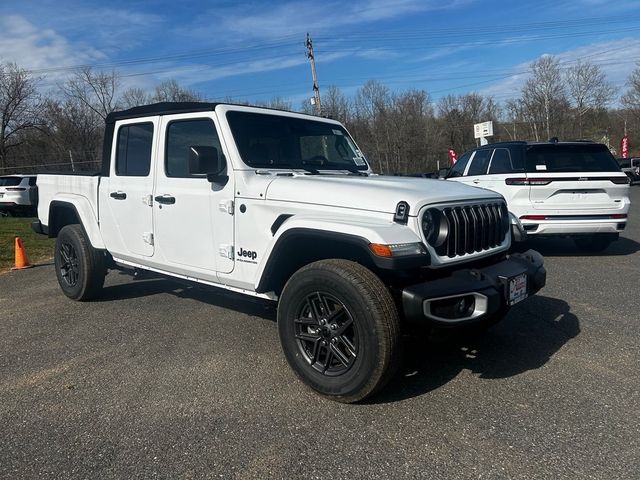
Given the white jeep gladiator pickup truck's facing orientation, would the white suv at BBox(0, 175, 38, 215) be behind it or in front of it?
behind

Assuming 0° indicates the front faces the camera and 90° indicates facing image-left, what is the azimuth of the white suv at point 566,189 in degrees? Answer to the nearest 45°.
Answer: approximately 135°

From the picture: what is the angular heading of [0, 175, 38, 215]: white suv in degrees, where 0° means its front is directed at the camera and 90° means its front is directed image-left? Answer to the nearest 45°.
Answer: approximately 225°

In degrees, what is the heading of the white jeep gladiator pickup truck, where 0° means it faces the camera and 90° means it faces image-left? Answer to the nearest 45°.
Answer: approximately 315°

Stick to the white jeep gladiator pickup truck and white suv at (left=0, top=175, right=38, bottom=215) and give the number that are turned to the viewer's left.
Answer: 0

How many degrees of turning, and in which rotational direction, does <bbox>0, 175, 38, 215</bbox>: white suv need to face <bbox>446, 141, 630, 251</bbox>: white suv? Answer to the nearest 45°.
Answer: approximately 135° to its right

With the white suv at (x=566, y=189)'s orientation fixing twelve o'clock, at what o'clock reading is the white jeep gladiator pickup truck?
The white jeep gladiator pickup truck is roughly at 8 o'clock from the white suv.

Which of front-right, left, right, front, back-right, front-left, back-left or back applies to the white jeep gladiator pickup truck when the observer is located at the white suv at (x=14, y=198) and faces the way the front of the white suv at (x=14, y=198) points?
back-right
